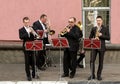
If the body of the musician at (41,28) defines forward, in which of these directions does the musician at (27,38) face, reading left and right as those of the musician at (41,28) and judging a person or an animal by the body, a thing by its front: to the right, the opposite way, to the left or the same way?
the same way

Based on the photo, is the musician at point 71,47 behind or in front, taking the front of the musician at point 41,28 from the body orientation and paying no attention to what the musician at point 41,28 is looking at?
in front

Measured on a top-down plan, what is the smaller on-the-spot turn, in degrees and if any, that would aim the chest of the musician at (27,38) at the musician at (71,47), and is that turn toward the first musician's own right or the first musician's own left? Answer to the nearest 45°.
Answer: approximately 45° to the first musician's own left

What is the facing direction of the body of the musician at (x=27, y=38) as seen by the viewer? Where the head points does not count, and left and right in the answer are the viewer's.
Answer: facing the viewer and to the right of the viewer

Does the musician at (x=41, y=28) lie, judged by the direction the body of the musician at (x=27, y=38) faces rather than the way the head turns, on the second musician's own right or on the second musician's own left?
on the second musician's own left

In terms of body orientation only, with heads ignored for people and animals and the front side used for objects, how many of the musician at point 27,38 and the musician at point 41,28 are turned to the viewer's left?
0

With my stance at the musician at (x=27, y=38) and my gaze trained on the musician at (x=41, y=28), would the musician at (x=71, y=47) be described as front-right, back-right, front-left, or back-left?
front-right

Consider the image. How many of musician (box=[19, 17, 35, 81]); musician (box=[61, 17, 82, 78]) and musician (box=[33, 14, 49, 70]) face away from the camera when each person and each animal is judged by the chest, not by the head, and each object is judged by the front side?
0

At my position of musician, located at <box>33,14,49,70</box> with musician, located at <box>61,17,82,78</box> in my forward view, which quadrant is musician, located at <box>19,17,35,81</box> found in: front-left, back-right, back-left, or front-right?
front-right

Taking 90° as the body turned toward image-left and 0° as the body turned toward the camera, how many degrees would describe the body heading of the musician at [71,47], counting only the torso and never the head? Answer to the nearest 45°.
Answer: approximately 45°

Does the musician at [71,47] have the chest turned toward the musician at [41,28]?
no

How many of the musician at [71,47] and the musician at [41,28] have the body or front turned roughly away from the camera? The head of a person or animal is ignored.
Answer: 0
